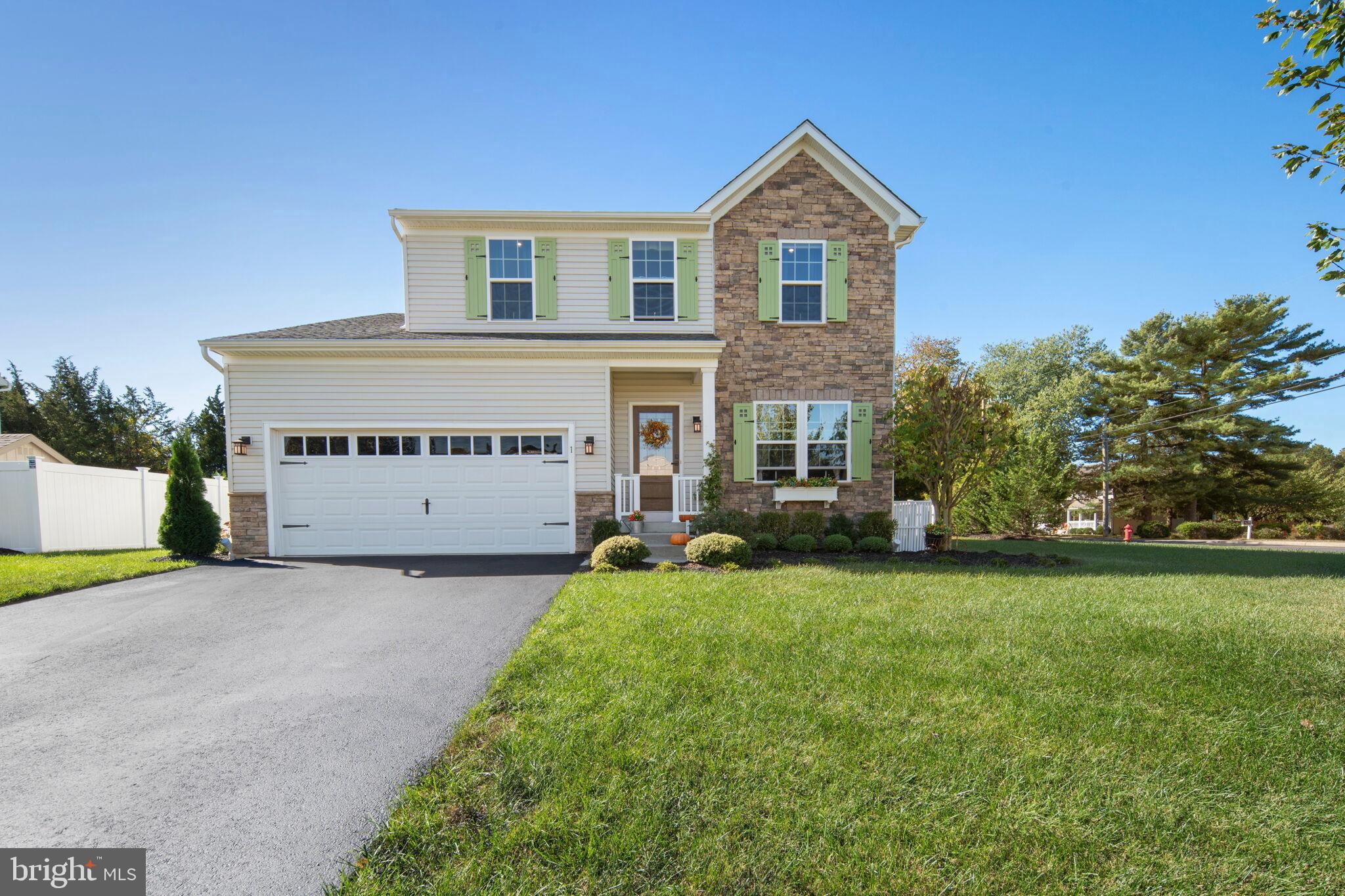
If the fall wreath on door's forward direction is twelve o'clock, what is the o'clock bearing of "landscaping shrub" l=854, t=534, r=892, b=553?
The landscaping shrub is roughly at 10 o'clock from the fall wreath on door.

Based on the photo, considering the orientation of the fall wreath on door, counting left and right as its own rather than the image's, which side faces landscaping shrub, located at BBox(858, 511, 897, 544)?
left

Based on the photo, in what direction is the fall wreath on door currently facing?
toward the camera

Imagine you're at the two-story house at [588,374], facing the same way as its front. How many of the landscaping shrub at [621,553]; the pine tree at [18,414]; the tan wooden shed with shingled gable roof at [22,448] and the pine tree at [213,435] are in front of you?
1

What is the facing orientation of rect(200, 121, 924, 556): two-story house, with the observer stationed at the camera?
facing the viewer

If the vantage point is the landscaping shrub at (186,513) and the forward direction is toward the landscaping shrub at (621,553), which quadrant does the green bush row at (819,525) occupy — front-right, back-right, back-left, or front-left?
front-left

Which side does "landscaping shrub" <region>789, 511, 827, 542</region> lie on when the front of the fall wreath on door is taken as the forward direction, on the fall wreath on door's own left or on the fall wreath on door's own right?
on the fall wreath on door's own left

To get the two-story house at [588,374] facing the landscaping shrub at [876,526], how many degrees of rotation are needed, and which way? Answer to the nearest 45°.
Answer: approximately 90° to its left

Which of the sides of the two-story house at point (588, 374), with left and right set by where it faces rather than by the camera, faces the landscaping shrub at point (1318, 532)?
left

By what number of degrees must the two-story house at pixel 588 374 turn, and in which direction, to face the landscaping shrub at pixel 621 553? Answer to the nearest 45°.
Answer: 0° — it already faces it
